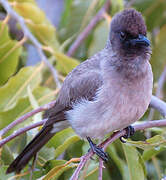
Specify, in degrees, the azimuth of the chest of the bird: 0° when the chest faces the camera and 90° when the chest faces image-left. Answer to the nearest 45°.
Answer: approximately 315°

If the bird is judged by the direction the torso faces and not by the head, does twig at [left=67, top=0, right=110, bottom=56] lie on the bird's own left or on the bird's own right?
on the bird's own left
